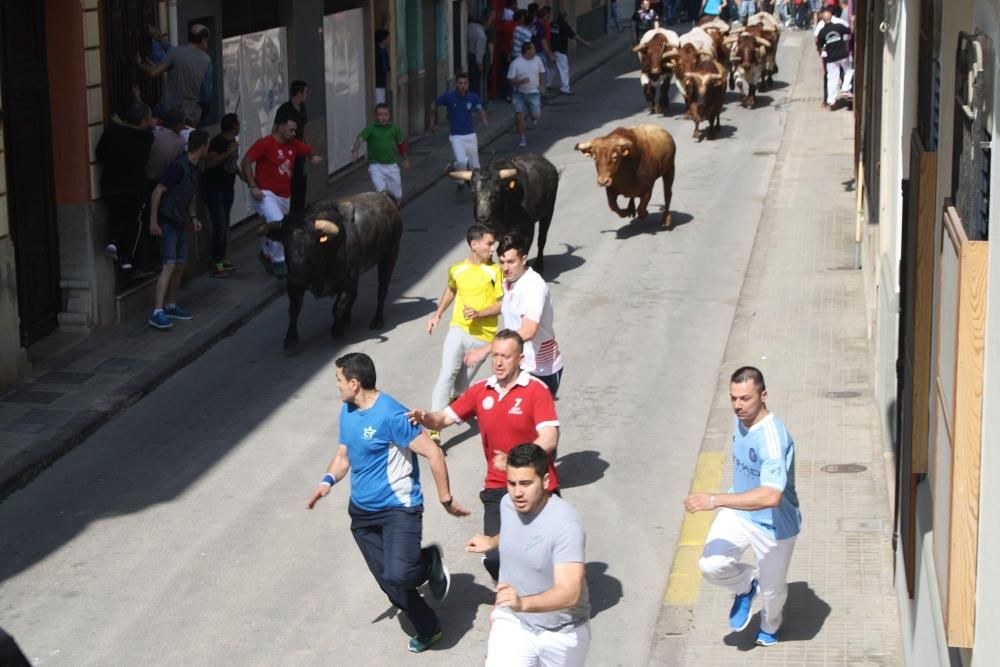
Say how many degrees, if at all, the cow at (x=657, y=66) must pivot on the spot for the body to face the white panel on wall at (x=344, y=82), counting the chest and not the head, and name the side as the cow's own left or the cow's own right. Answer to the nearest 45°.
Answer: approximately 45° to the cow's own right

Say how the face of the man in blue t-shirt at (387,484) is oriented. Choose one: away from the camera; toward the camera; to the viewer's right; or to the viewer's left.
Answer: to the viewer's left

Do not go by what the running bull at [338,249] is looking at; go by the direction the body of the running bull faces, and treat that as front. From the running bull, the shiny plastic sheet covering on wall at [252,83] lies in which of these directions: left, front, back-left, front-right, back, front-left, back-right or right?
back-right

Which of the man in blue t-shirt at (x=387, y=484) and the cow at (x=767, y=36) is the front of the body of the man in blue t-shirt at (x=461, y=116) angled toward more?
the man in blue t-shirt

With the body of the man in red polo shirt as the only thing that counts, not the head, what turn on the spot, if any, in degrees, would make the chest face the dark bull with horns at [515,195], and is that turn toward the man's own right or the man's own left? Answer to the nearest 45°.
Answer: approximately 135° to the man's own right

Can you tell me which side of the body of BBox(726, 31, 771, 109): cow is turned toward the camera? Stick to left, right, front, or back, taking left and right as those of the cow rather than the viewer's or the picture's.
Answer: front

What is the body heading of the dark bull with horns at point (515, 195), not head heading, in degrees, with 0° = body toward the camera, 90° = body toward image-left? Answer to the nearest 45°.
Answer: approximately 45°

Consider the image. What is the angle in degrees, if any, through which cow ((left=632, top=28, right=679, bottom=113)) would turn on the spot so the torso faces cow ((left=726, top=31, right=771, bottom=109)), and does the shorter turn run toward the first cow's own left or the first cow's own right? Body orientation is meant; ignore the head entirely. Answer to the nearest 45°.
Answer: approximately 135° to the first cow's own left

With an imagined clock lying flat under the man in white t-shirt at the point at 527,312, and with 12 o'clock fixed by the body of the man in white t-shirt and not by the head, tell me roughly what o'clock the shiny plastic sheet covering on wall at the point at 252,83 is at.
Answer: The shiny plastic sheet covering on wall is roughly at 4 o'clock from the man in white t-shirt.

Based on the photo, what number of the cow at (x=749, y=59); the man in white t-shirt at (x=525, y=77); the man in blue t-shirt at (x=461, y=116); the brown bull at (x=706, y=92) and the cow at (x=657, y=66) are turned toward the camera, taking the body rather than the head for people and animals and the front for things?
5

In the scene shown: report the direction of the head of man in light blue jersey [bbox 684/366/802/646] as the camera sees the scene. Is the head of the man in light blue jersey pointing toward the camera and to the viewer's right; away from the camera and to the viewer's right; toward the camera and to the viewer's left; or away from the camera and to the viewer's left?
toward the camera and to the viewer's left

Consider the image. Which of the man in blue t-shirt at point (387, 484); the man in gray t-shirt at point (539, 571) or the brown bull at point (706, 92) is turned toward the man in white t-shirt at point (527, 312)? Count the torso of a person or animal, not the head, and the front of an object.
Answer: the brown bull

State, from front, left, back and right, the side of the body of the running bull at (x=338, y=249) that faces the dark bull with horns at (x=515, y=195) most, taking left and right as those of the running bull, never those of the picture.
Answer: back

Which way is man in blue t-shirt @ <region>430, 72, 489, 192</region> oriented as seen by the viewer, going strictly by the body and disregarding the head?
toward the camera
